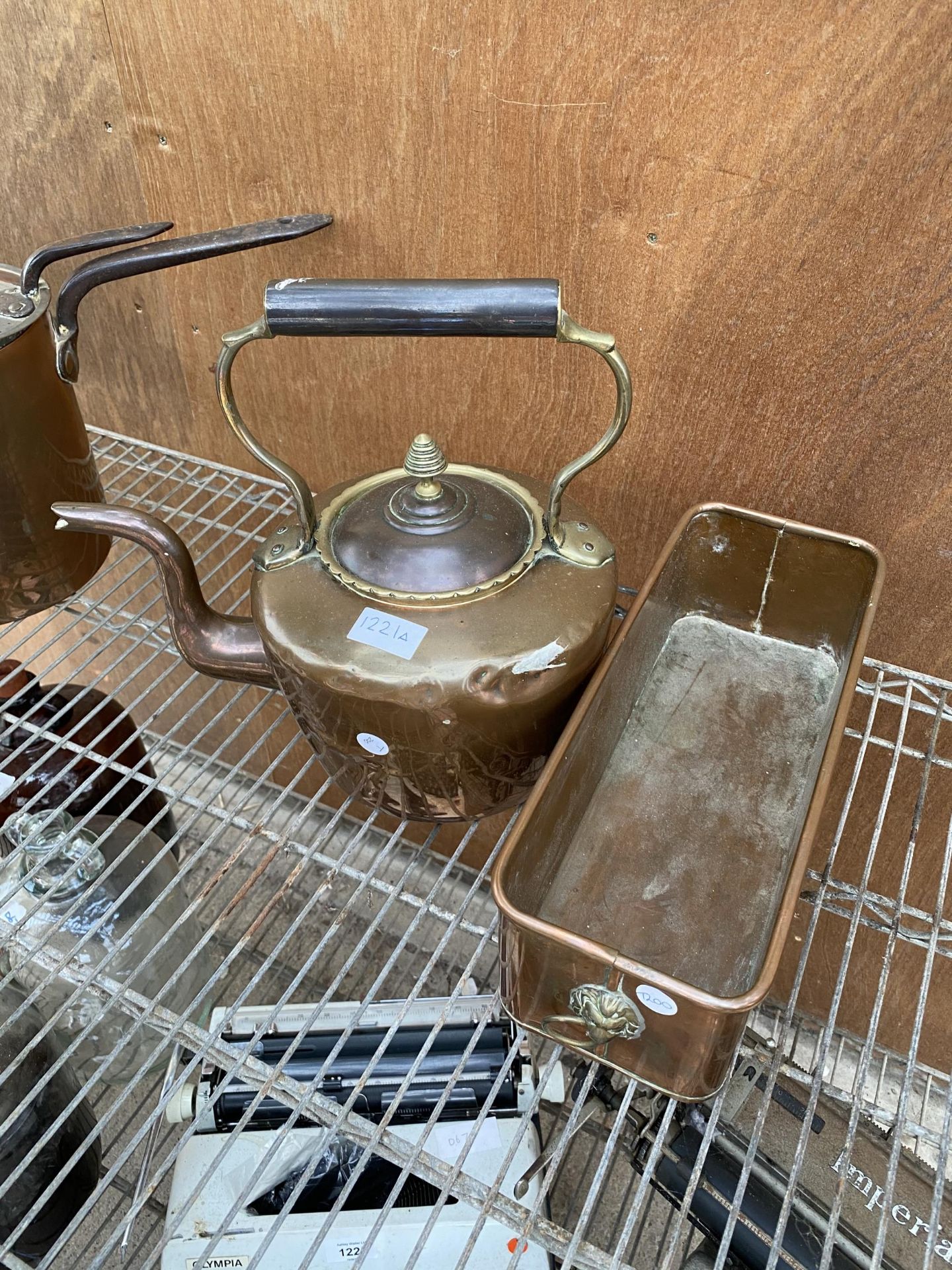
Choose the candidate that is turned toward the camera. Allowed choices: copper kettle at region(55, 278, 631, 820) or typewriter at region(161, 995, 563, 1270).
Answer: the typewriter

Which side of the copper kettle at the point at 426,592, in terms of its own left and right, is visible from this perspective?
left

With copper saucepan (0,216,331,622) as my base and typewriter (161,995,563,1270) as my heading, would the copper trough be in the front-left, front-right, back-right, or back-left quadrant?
front-left

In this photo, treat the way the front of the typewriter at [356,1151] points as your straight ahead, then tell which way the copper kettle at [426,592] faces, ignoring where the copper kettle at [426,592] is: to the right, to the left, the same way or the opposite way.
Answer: to the right

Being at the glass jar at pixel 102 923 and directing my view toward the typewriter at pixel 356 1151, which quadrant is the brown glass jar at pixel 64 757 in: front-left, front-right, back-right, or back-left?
back-left

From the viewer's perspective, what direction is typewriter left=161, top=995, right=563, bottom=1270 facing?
toward the camera
